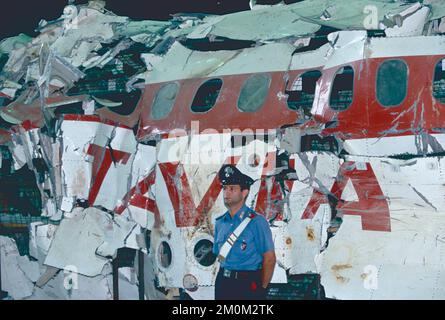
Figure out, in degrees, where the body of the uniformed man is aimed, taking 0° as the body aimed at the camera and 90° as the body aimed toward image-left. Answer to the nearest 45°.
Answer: approximately 45°

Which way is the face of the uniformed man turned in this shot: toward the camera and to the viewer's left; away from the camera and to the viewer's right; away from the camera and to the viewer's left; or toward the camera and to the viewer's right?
toward the camera and to the viewer's left
